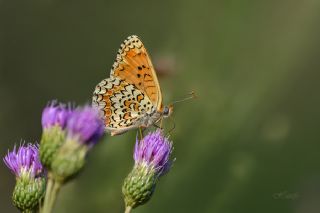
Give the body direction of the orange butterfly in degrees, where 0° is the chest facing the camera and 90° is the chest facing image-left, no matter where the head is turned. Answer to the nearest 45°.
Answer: approximately 270°

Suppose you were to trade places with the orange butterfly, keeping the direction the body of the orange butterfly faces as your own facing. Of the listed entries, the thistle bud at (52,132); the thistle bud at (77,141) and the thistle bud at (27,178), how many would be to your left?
0

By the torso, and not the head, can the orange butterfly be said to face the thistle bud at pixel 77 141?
no

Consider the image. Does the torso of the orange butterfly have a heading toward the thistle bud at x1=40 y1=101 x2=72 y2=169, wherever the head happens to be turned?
no

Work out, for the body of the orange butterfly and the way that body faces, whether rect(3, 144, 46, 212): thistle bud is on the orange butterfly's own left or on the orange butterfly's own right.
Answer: on the orange butterfly's own right
